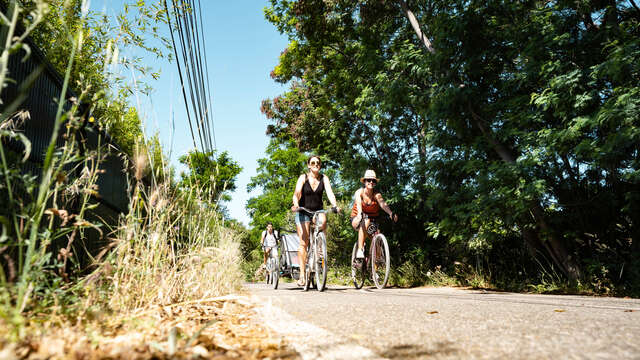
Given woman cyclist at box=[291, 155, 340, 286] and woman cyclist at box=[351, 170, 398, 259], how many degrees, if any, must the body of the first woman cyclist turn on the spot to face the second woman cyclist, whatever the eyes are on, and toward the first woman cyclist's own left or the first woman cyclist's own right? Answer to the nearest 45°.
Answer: approximately 135° to the first woman cyclist's own left

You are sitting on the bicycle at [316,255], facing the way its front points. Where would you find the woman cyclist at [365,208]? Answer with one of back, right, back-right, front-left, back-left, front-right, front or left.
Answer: back-left

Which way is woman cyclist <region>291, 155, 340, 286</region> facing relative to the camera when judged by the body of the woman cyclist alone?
toward the camera

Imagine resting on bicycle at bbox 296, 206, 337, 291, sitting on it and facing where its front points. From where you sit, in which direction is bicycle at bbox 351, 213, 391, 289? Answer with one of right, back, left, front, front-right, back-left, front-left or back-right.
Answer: back-left

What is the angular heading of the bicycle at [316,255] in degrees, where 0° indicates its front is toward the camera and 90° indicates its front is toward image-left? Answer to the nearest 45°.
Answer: approximately 0°

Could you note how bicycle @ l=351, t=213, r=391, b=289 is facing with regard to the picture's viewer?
facing the viewer and to the right of the viewer

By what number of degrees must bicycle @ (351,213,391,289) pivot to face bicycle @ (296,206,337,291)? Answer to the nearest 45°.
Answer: approximately 90° to its right

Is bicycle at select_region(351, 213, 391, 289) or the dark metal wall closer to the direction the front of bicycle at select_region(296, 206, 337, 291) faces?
the dark metal wall

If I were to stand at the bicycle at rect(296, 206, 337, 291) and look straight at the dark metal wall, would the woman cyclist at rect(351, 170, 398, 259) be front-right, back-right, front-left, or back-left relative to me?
back-left

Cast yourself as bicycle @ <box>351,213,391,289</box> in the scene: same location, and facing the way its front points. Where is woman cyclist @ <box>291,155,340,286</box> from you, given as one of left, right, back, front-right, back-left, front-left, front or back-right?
right

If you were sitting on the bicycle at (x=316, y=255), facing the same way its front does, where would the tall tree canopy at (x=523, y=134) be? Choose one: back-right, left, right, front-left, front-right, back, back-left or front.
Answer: left
